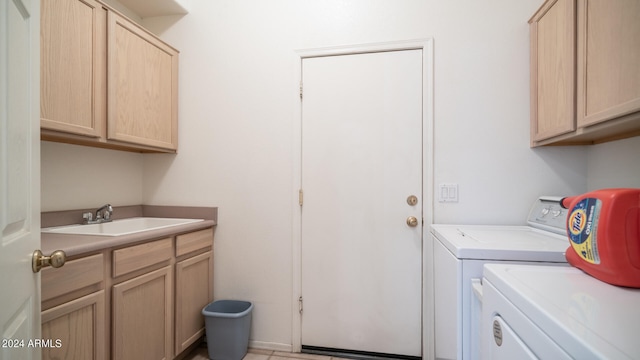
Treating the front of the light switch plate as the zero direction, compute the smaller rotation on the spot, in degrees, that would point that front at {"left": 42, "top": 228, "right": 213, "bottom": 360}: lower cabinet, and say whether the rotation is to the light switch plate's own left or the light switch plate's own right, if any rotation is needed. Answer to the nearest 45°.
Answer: approximately 45° to the light switch plate's own right

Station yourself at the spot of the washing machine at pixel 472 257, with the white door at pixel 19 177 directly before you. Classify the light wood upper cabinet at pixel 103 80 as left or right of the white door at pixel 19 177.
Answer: right

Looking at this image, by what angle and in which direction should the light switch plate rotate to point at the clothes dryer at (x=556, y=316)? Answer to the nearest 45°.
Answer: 0° — it already faces it

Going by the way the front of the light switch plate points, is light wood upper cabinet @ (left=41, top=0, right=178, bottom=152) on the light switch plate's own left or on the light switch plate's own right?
on the light switch plate's own right

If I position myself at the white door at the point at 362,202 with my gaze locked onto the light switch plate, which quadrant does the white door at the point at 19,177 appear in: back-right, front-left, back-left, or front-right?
back-right

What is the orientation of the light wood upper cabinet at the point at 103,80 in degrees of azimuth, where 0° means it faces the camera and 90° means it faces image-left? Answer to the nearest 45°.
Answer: approximately 315°

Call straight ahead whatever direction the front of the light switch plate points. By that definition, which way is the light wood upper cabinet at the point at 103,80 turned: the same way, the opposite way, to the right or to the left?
to the left

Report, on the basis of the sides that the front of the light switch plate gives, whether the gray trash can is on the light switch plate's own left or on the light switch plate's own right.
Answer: on the light switch plate's own right

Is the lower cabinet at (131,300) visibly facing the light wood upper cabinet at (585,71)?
yes
